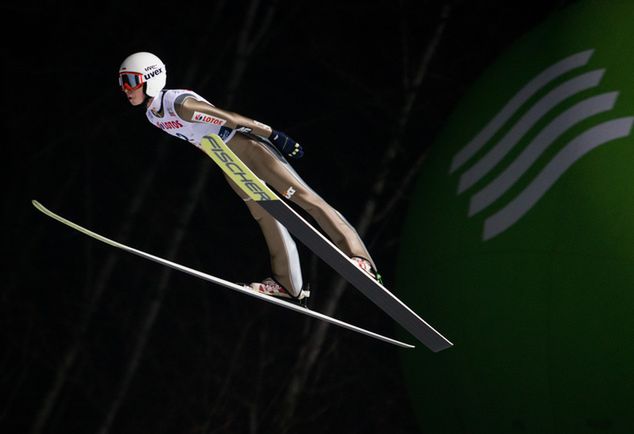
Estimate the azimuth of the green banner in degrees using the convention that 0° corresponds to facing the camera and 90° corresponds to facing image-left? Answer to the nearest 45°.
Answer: approximately 0°

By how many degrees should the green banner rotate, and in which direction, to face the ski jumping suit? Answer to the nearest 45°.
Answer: approximately 45° to its right

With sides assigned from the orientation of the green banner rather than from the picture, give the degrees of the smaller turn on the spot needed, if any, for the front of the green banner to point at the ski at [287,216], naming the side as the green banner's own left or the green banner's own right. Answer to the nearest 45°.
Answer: approximately 45° to the green banner's own right
